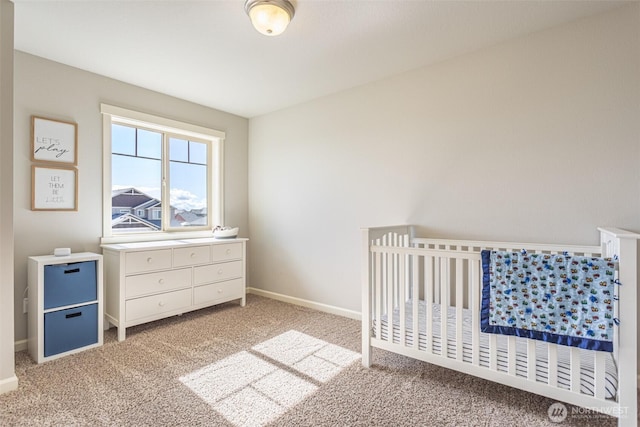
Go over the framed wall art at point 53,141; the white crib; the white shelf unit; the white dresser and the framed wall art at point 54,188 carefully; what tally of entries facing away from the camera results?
0

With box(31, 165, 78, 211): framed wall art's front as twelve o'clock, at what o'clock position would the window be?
The window is roughly at 10 o'clock from the framed wall art.

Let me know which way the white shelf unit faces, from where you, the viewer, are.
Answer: facing the viewer and to the right of the viewer

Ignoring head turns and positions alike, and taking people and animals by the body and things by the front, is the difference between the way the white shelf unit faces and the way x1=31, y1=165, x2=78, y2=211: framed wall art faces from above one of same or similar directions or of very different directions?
same or similar directions
